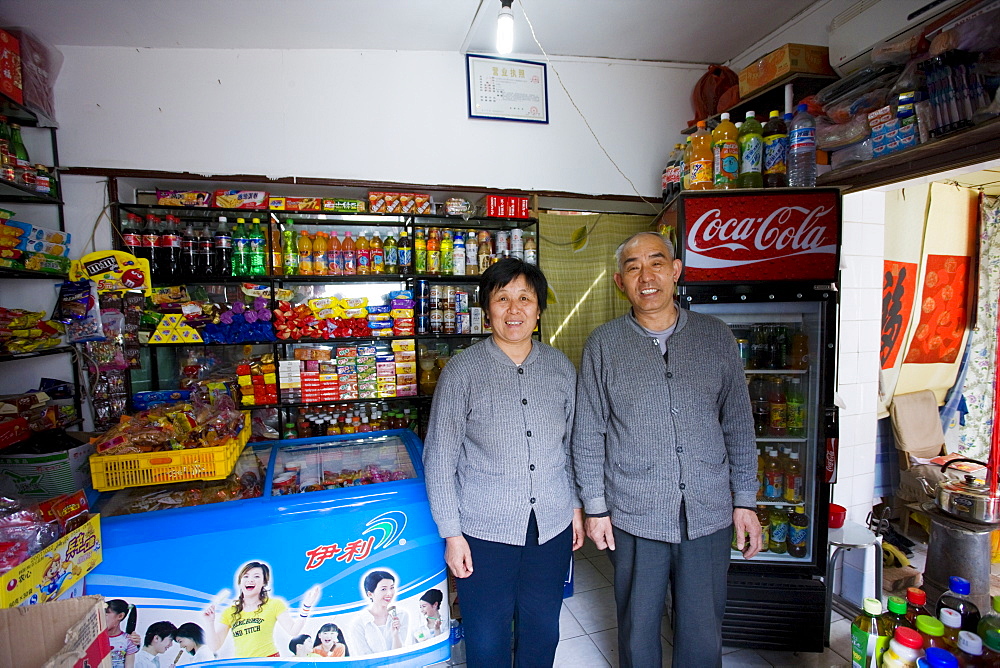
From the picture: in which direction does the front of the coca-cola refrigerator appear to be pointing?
toward the camera

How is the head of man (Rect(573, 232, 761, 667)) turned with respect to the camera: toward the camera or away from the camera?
toward the camera

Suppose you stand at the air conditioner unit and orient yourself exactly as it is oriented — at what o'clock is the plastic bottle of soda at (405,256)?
The plastic bottle of soda is roughly at 1 o'clock from the air conditioner unit.

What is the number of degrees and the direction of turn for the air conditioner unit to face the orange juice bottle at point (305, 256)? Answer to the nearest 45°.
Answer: approximately 45° to its right

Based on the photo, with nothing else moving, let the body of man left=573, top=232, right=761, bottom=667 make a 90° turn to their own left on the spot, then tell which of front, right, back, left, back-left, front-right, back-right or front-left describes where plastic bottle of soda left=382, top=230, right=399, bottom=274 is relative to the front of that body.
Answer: back-left

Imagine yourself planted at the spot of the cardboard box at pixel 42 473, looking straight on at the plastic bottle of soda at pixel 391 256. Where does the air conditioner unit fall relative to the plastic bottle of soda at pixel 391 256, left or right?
right

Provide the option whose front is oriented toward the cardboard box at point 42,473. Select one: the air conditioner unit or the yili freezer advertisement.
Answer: the air conditioner unit

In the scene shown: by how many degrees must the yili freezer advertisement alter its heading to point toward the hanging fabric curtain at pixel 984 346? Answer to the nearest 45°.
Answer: approximately 90° to its left

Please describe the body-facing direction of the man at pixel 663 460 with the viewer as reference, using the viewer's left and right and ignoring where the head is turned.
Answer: facing the viewer

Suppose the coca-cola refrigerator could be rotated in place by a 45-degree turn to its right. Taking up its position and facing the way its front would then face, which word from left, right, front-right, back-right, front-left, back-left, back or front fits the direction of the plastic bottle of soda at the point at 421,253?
front-right

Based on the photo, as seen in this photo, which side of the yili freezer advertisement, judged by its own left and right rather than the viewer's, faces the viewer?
front

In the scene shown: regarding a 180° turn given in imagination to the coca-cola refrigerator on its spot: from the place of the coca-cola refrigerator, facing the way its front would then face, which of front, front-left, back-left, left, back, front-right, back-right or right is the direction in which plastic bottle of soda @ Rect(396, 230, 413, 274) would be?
left

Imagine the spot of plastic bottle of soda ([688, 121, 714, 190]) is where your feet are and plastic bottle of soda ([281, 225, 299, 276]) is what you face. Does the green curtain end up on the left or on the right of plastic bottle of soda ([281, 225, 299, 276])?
right

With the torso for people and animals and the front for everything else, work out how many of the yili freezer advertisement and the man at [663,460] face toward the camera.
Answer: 2

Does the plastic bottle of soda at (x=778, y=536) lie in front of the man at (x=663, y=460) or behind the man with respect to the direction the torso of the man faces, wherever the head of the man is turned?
behind

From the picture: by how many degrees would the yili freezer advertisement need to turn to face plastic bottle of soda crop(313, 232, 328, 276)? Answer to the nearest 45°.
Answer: approximately 180°

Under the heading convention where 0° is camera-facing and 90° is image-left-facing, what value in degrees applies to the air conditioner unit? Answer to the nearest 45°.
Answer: approximately 45°
